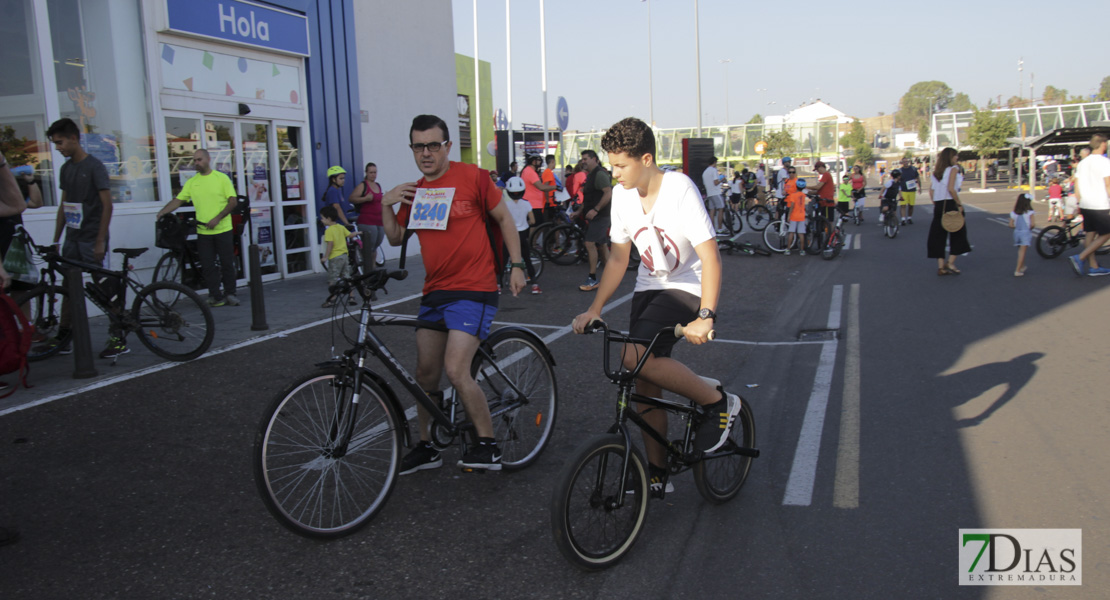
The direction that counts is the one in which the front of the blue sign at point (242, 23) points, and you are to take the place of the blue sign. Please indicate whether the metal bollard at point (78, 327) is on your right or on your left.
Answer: on your right

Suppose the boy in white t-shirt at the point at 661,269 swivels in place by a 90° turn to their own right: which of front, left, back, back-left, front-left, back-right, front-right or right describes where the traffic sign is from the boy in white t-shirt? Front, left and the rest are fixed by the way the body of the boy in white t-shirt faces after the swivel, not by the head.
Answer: front-right

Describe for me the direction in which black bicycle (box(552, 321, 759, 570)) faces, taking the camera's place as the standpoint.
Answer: facing the viewer and to the left of the viewer

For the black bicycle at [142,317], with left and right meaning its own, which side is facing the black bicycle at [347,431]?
left

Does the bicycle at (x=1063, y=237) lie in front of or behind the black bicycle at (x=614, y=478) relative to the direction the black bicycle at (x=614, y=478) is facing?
behind

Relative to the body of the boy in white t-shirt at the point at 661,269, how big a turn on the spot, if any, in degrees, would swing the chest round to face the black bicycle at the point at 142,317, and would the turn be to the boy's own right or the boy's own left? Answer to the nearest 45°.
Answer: approximately 90° to the boy's own right

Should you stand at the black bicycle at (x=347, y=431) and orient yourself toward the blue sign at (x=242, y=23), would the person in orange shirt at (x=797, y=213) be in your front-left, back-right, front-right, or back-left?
front-right

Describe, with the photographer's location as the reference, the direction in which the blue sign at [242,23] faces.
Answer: facing the viewer and to the right of the viewer

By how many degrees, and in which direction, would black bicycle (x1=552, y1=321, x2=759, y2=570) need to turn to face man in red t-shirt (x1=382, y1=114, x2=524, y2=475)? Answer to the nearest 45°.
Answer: approximately 90° to its right

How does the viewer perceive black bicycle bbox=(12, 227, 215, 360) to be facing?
facing to the left of the viewer

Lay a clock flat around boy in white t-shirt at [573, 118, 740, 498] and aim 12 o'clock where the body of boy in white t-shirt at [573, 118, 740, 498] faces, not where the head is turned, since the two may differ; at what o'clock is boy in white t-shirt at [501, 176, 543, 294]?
boy in white t-shirt at [501, 176, 543, 294] is roughly at 4 o'clock from boy in white t-shirt at [573, 118, 740, 498].
